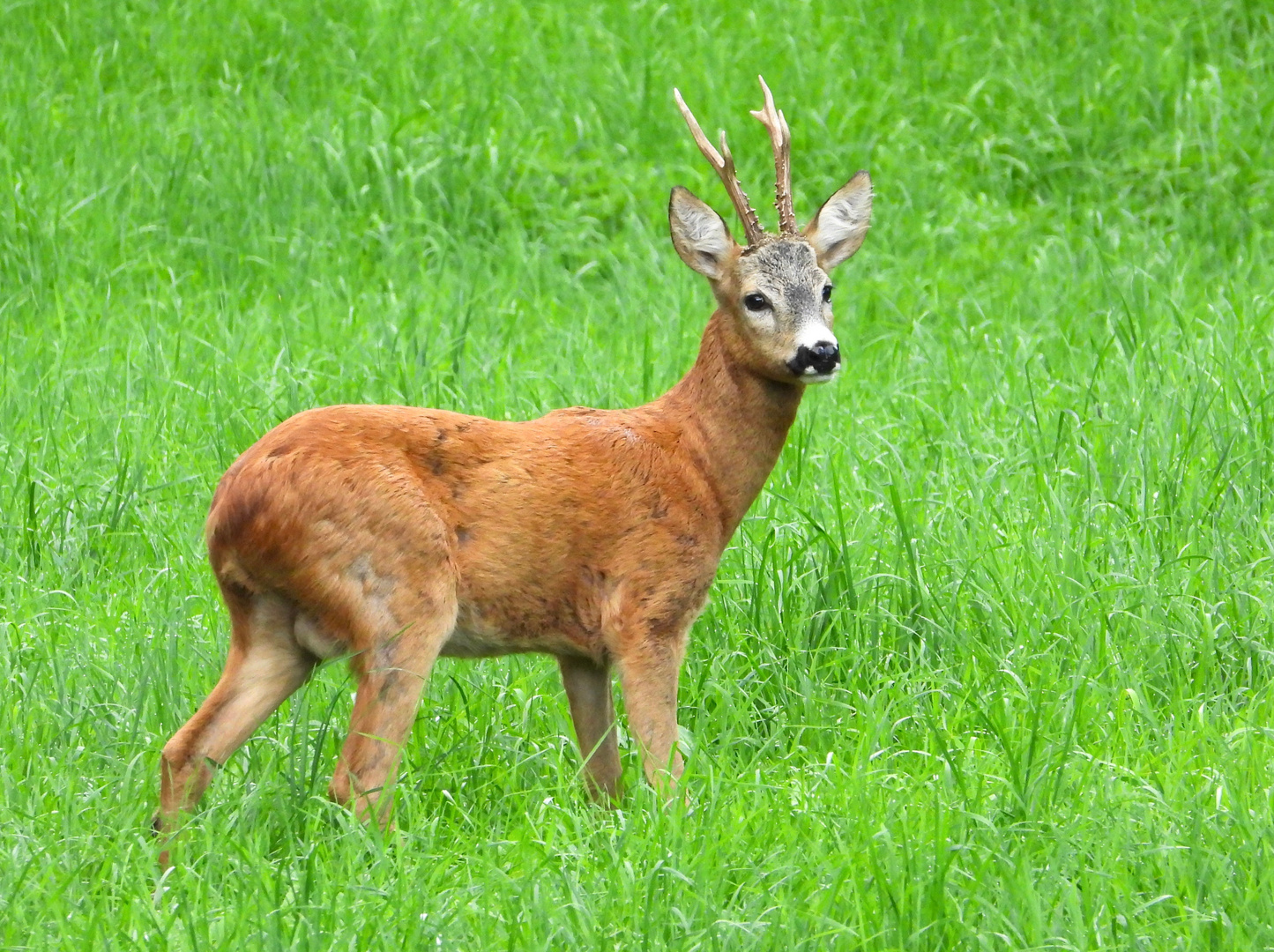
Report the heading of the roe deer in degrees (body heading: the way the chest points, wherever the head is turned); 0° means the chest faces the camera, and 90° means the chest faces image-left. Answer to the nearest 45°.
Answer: approximately 270°
